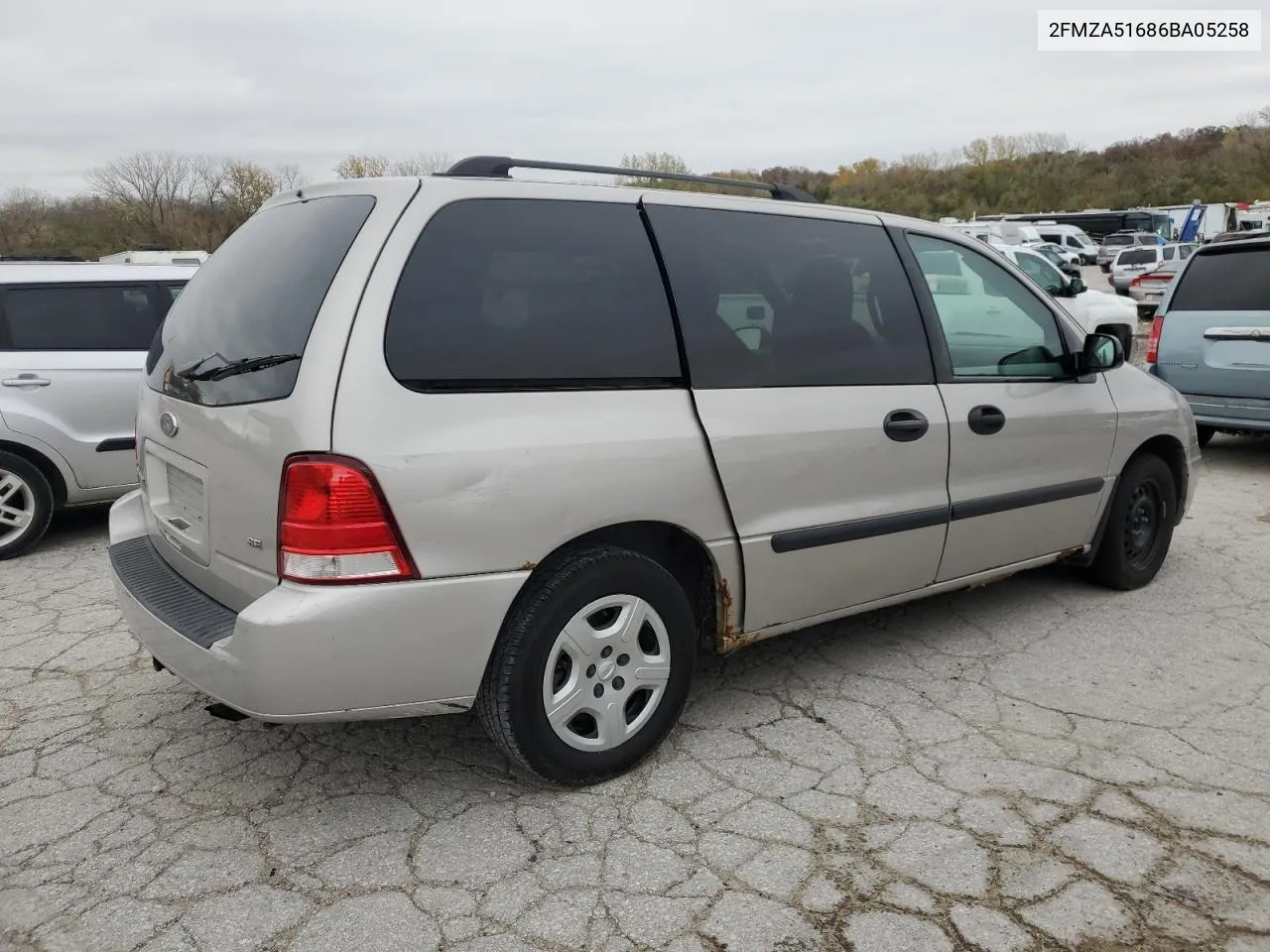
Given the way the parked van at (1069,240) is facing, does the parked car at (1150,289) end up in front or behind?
in front

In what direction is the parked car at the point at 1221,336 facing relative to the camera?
away from the camera

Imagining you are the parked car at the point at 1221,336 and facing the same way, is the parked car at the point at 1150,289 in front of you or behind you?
in front

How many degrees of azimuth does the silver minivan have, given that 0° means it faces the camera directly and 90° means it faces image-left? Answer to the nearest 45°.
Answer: approximately 225°

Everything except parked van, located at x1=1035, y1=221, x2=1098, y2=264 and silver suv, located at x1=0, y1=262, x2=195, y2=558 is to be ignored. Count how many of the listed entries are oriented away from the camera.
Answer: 0

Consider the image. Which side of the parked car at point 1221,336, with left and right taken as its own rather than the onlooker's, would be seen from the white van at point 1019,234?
front

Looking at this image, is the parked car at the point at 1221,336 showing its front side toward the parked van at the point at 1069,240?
yes

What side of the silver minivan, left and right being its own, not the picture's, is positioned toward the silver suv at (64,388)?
left

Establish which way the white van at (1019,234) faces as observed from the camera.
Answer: facing the viewer and to the right of the viewer

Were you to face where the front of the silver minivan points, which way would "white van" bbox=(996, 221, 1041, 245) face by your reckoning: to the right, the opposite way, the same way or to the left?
to the right

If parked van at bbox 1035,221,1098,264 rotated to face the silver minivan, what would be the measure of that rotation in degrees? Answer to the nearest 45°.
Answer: approximately 45° to its right

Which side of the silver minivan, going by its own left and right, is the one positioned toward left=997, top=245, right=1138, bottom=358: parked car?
front

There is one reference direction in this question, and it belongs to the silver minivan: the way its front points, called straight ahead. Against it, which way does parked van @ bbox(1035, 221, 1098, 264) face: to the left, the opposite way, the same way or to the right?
to the right

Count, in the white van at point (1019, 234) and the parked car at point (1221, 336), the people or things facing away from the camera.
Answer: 1
